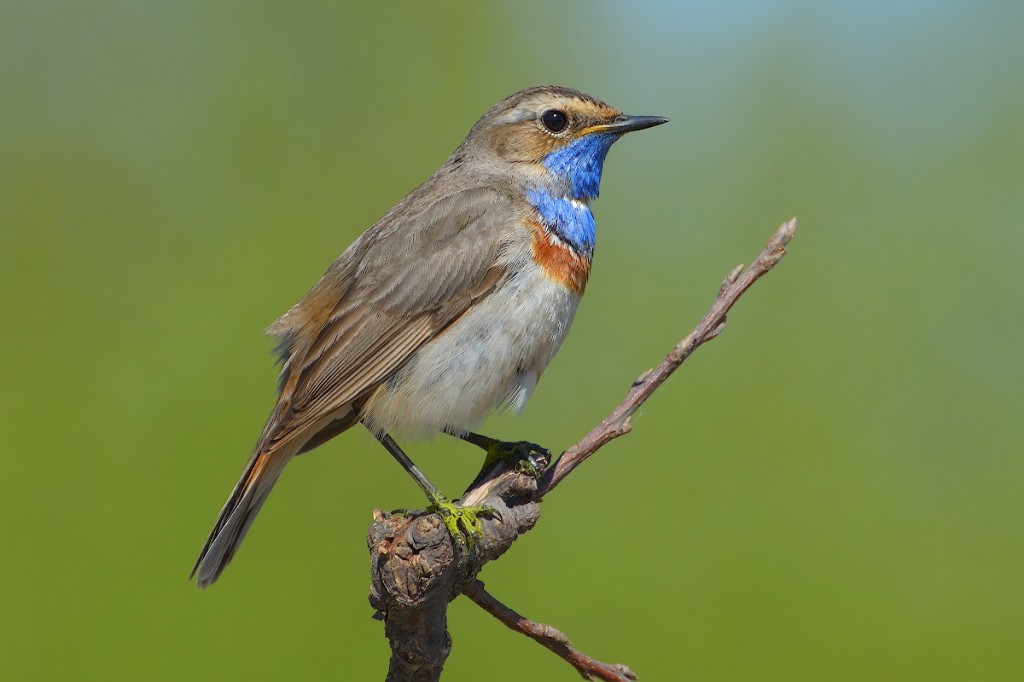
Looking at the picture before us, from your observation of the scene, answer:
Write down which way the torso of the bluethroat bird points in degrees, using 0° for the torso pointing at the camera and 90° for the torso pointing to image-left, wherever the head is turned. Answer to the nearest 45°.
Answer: approximately 270°
